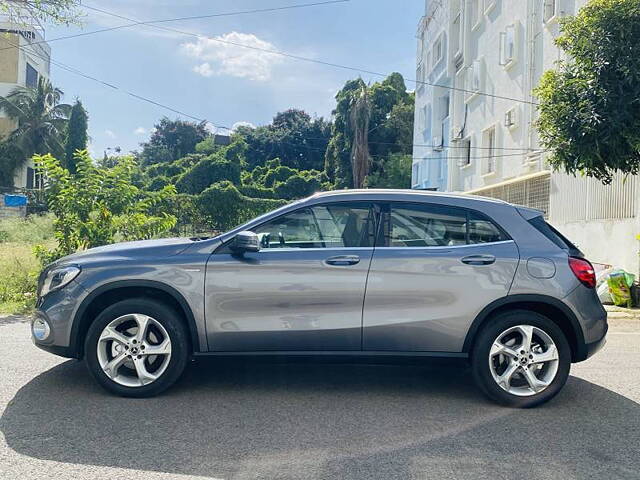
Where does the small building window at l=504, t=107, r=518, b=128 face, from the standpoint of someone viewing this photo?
facing the viewer and to the left of the viewer

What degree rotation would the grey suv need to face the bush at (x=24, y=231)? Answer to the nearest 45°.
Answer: approximately 45° to its right

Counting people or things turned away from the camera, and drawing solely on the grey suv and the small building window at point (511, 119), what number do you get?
0

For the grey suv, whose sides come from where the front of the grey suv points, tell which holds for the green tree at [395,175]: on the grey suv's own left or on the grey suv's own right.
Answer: on the grey suv's own right

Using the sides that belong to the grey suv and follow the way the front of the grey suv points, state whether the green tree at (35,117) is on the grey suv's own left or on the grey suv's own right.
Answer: on the grey suv's own right

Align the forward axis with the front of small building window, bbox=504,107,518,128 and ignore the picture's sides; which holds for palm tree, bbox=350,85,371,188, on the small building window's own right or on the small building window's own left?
on the small building window's own right

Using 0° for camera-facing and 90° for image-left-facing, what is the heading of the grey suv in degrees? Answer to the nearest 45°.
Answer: approximately 90°

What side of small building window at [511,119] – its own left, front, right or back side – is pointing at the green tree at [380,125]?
right

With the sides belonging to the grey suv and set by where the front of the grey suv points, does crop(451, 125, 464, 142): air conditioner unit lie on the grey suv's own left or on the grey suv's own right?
on the grey suv's own right

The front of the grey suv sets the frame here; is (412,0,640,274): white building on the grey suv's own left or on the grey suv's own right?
on the grey suv's own right
